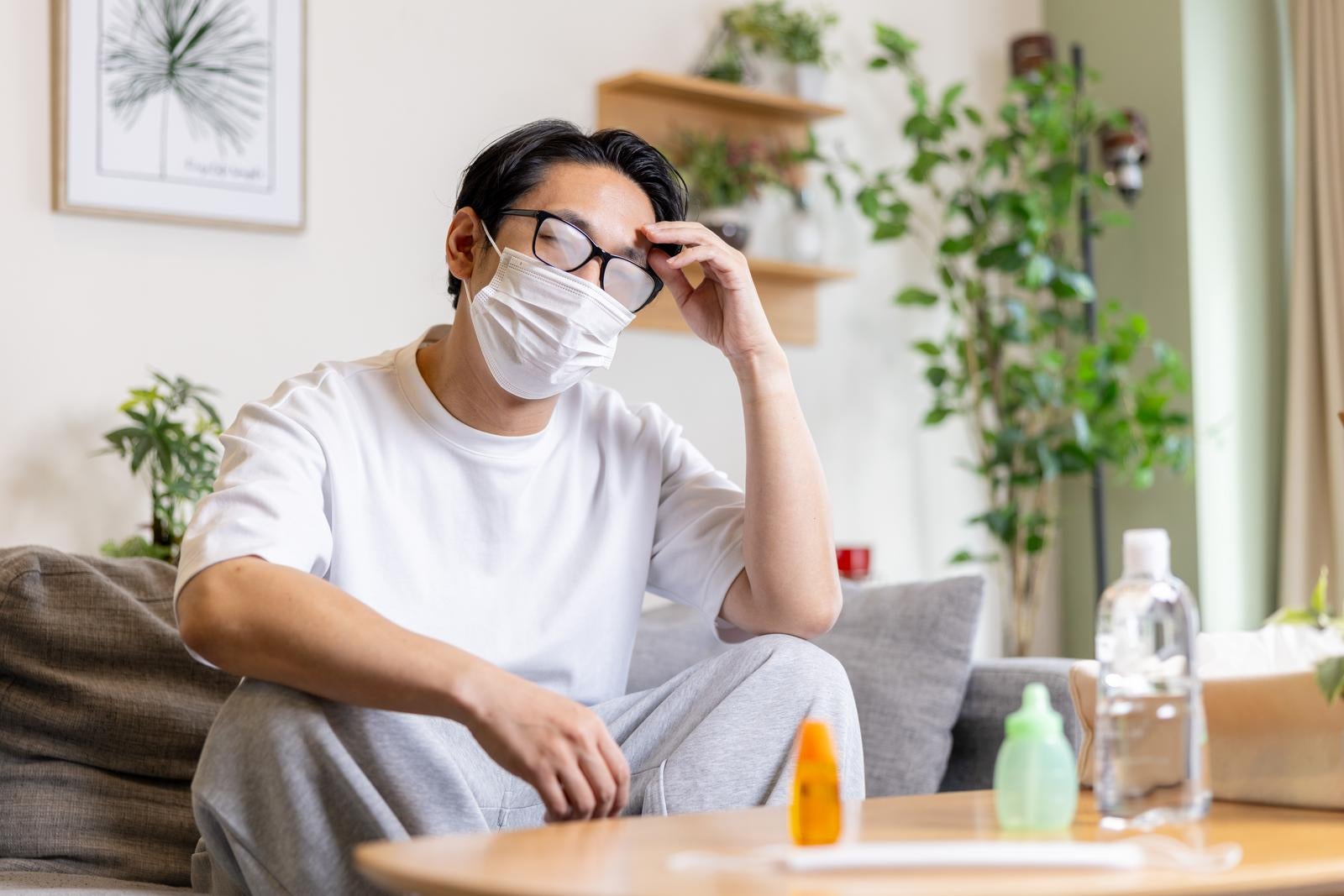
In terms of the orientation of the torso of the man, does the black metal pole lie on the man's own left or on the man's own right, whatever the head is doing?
on the man's own left

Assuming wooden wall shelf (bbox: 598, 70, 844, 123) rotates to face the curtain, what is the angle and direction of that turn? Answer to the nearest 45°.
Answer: approximately 45° to its left

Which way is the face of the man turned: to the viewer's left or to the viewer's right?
to the viewer's right

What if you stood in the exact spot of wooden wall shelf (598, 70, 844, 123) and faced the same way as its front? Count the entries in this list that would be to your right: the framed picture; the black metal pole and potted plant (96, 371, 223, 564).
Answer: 2

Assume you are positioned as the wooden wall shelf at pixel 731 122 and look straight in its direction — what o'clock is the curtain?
The curtain is roughly at 10 o'clock from the wooden wall shelf.

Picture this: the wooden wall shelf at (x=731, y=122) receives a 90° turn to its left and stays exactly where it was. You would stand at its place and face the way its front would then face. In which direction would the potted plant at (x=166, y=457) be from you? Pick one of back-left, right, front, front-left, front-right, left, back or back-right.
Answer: back

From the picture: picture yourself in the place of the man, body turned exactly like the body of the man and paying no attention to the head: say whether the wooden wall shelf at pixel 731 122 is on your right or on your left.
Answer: on your left

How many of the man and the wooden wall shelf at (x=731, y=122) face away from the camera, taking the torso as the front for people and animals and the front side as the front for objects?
0

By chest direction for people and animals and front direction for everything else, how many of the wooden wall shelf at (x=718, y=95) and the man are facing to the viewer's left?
0

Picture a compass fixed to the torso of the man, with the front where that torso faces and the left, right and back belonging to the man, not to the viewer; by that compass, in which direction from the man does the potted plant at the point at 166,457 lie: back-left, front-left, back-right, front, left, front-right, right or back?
back

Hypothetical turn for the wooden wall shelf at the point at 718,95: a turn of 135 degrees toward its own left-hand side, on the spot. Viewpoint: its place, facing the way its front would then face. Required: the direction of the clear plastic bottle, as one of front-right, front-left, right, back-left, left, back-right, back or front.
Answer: back
